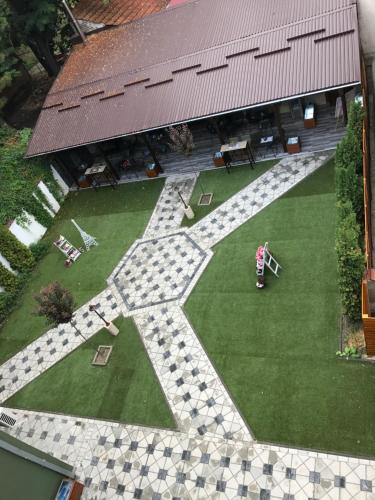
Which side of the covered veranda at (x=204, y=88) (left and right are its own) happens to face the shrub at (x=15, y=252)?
right

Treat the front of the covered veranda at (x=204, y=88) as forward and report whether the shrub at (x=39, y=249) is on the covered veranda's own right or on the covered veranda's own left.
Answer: on the covered veranda's own right

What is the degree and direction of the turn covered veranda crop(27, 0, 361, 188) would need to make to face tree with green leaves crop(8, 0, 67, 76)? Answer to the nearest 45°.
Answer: approximately 135° to its right

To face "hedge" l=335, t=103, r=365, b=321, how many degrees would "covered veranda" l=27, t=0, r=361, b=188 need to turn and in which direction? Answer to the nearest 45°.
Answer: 0° — it already faces it

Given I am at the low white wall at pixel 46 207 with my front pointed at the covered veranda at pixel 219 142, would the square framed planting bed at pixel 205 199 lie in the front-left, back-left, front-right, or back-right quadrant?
front-right

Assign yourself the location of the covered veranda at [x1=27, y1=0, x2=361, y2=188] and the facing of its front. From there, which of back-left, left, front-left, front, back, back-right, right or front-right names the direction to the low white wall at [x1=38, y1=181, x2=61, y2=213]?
right

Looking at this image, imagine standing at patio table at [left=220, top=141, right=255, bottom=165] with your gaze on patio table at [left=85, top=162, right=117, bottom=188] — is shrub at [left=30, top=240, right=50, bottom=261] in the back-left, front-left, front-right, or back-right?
front-left

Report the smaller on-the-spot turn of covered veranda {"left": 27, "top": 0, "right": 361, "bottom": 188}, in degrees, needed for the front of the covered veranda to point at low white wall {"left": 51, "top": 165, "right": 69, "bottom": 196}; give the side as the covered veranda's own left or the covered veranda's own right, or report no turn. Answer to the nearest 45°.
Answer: approximately 90° to the covered veranda's own right

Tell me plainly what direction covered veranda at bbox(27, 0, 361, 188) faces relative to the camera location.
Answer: facing the viewer

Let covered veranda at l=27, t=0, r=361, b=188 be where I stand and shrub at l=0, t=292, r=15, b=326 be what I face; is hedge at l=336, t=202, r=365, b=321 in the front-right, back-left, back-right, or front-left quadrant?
front-left

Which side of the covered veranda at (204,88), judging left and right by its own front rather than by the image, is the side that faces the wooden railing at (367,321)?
front
